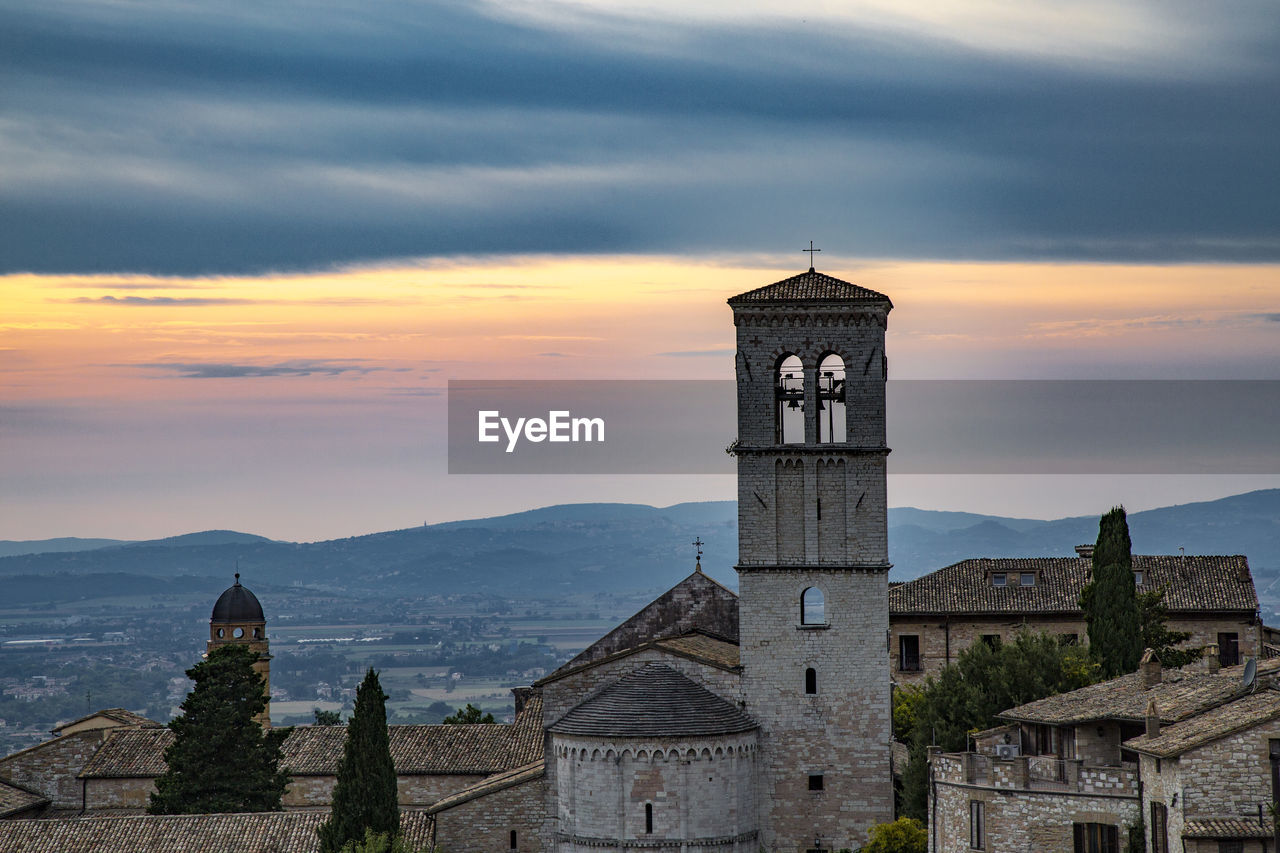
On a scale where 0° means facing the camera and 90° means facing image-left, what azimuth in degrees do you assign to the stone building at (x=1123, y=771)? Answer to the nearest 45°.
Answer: approximately 45°
